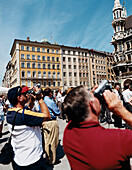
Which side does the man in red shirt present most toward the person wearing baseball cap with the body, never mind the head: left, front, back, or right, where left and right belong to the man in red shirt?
left

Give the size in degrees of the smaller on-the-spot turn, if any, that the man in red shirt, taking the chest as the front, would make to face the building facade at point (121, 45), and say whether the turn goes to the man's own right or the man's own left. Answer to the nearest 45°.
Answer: approximately 45° to the man's own left

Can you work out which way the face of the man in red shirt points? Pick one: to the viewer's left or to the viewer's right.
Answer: to the viewer's right

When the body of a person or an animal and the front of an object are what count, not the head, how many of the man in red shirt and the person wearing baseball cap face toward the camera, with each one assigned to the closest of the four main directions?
0

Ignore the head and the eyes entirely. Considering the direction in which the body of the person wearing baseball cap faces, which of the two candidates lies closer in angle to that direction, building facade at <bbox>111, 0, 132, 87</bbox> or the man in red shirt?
the building facade

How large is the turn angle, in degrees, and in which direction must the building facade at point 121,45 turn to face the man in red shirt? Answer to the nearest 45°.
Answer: approximately 45° to its left

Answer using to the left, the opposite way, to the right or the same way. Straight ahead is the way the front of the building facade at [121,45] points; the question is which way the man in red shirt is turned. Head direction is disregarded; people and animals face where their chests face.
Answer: the opposite way

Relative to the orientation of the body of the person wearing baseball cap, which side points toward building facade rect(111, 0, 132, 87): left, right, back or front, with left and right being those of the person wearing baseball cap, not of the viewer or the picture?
front

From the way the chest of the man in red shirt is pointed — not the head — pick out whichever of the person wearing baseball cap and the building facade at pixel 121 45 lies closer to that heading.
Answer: the building facade

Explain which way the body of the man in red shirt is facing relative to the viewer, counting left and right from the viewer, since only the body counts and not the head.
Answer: facing away from the viewer and to the right of the viewer

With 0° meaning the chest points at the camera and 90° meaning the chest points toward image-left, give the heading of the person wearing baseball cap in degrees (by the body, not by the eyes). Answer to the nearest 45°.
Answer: approximately 225°

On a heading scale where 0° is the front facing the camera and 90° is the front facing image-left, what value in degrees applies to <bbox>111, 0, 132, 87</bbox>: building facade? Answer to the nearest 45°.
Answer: approximately 45°
